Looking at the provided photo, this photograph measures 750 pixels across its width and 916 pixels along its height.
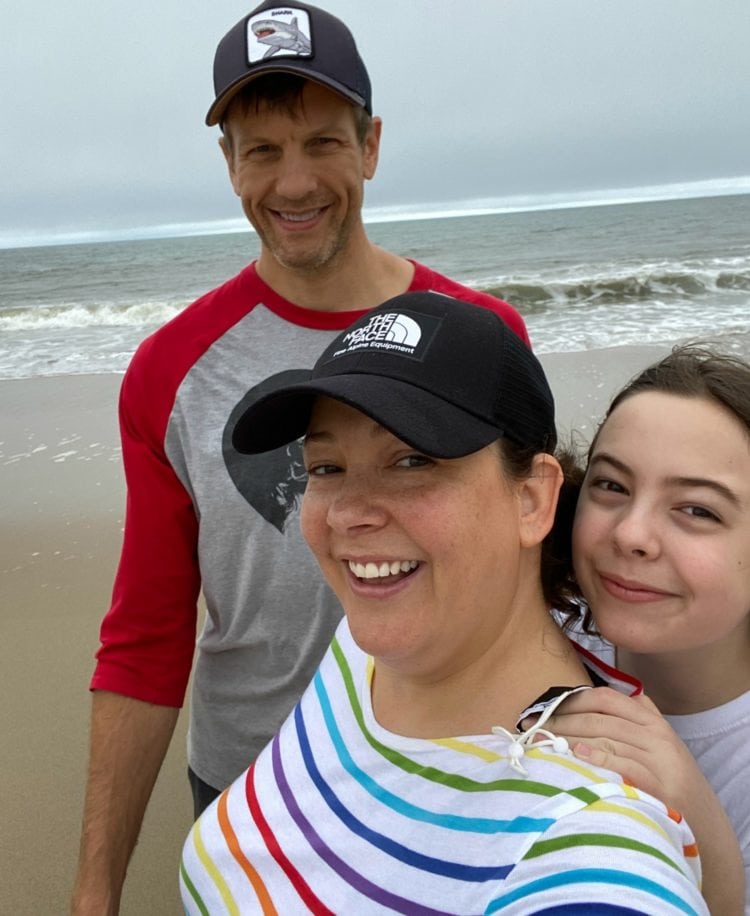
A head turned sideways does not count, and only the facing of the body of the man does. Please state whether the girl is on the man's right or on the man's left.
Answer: on the man's left

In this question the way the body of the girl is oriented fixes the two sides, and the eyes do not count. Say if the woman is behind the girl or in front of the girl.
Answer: in front

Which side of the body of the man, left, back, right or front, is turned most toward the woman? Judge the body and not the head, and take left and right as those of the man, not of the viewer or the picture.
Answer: front

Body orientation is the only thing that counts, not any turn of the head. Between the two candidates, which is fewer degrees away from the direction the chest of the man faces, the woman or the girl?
the woman

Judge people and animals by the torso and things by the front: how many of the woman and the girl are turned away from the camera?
0

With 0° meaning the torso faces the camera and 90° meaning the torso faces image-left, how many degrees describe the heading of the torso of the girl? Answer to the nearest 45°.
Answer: approximately 45°

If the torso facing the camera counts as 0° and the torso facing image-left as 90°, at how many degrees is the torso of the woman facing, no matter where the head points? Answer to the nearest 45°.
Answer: approximately 45°

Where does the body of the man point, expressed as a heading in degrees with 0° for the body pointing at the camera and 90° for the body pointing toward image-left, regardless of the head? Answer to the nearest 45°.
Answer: approximately 0°

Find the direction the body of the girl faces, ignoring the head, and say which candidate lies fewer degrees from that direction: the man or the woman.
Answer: the woman
